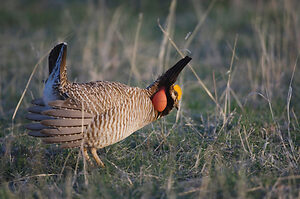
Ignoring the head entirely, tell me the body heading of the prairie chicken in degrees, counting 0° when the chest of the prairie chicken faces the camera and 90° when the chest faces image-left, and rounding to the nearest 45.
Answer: approximately 270°
